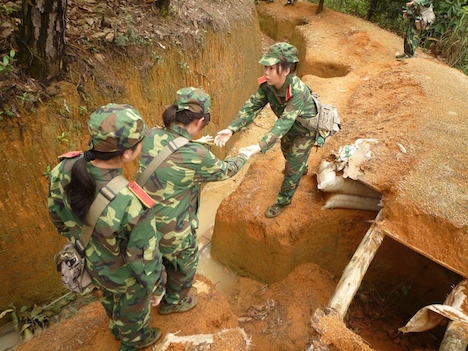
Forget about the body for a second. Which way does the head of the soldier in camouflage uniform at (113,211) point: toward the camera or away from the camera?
away from the camera

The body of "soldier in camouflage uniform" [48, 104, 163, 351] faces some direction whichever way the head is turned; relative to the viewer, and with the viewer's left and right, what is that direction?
facing away from the viewer and to the right of the viewer

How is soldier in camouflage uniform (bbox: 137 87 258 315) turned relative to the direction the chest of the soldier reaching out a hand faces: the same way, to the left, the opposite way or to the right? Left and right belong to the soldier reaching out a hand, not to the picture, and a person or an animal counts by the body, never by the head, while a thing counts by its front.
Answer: the opposite way

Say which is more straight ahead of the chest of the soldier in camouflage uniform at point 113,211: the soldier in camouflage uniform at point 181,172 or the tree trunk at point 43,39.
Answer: the soldier in camouflage uniform

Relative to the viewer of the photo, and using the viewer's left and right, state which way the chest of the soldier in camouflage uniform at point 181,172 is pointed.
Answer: facing away from the viewer and to the right of the viewer

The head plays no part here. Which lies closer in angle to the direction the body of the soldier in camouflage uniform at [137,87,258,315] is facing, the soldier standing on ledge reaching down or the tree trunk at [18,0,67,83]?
the soldier standing on ledge reaching down

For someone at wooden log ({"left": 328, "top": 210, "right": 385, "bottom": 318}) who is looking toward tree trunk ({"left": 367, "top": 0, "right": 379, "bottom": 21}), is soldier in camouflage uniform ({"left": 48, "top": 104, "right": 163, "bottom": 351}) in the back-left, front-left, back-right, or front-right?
back-left
